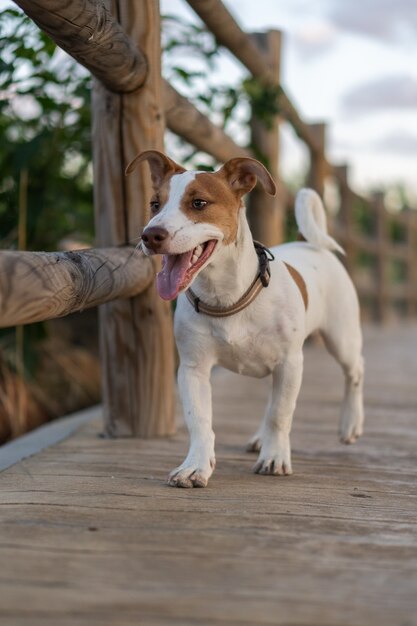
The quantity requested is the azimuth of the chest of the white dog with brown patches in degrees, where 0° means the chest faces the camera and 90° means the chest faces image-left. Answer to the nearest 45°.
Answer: approximately 45°

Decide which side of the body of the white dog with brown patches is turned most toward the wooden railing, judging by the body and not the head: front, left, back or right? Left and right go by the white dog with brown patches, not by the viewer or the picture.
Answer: right
